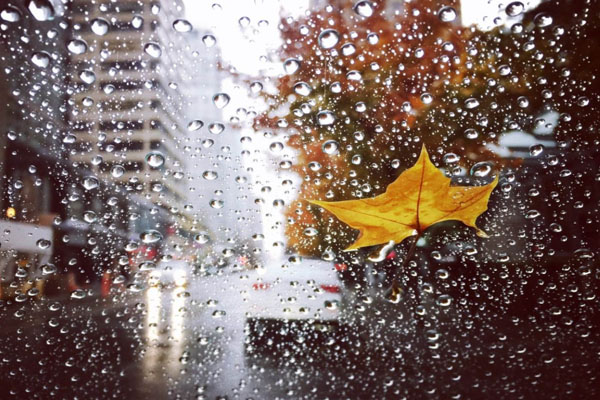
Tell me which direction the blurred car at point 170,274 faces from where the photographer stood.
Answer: facing the viewer

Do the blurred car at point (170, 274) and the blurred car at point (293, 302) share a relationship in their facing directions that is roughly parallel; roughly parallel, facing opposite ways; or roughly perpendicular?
roughly parallel, facing opposite ways

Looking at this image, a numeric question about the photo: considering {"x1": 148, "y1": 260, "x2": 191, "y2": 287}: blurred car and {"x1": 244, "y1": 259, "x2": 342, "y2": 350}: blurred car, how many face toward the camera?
1

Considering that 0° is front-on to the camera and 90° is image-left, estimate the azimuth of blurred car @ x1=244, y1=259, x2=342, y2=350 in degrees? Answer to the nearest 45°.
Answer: approximately 180°
